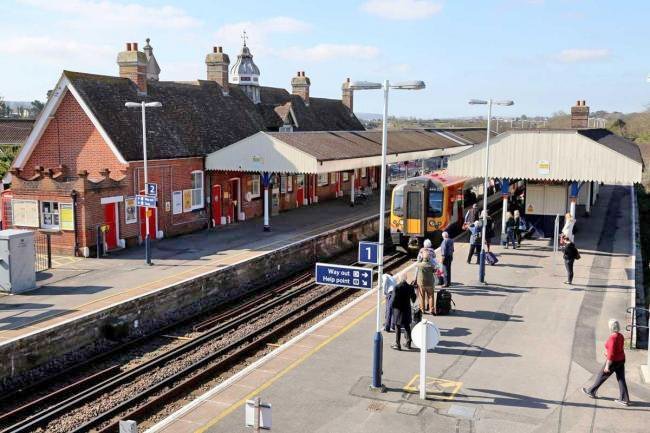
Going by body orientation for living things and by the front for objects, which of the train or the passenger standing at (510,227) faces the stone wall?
the train

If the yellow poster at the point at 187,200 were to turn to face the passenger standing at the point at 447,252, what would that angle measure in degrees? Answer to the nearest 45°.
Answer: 0° — it already faces them

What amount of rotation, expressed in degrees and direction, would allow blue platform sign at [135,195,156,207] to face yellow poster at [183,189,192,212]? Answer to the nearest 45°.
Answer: approximately 135° to its left

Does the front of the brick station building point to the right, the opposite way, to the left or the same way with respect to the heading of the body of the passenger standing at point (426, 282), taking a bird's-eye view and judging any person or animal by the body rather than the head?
to the right

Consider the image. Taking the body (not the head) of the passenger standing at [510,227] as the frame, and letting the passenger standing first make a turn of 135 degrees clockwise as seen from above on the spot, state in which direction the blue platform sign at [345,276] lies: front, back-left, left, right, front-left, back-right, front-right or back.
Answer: front-right

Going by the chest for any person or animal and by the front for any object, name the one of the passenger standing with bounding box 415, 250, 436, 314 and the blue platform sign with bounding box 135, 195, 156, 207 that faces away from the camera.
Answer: the passenger standing

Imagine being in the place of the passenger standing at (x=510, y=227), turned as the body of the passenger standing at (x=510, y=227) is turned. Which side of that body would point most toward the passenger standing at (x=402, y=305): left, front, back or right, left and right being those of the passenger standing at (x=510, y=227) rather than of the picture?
back

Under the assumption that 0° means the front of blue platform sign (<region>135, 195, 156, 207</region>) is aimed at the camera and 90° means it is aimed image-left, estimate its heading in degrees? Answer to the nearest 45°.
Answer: approximately 315°

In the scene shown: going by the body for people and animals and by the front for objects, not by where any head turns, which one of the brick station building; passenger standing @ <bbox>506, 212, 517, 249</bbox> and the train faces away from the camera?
the passenger standing

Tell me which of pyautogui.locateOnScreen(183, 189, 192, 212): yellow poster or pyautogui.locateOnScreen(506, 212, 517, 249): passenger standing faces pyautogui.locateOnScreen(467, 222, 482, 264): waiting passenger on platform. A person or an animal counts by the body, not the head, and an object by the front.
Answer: the yellow poster

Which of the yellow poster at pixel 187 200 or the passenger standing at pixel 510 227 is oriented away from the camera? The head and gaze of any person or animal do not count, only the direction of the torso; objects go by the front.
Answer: the passenger standing
